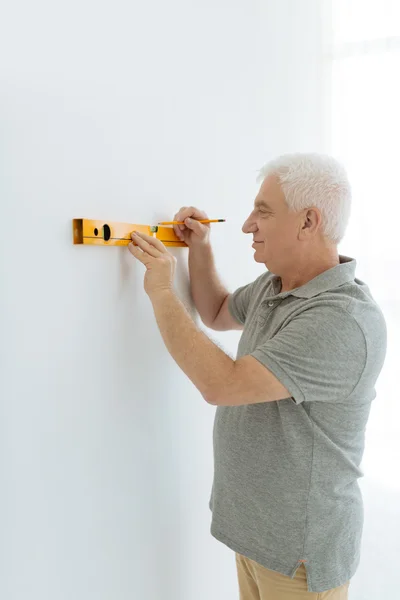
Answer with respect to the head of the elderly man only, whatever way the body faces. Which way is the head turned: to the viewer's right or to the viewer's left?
to the viewer's left

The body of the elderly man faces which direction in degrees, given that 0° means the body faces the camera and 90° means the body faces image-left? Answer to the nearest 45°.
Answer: approximately 90°
